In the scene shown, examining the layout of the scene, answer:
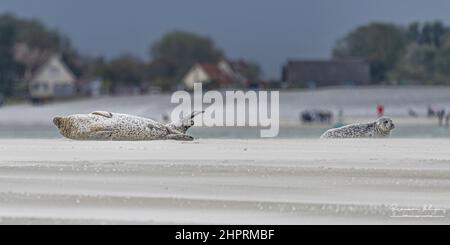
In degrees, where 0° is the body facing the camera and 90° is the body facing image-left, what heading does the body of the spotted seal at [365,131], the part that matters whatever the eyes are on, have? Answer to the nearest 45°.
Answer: approximately 270°

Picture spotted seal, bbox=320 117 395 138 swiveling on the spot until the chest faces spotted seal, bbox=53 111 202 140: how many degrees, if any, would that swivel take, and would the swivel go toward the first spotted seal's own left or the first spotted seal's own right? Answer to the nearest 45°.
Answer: approximately 135° to the first spotted seal's own right
